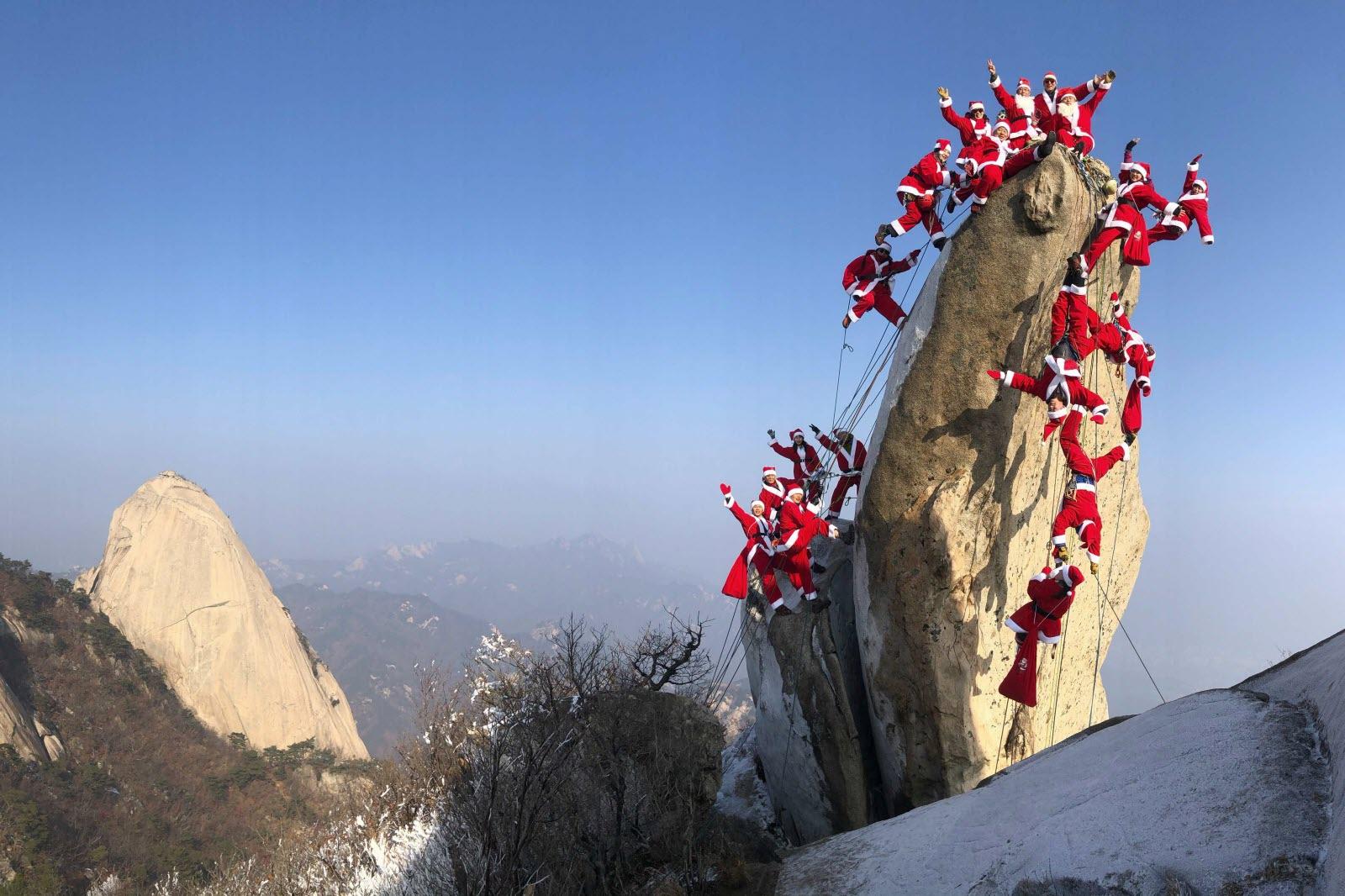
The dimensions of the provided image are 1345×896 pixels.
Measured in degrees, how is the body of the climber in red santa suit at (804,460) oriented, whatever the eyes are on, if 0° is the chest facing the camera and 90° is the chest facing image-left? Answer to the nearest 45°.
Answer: approximately 0°

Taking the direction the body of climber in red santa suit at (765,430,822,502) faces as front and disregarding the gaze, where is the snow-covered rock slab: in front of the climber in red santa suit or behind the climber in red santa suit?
in front

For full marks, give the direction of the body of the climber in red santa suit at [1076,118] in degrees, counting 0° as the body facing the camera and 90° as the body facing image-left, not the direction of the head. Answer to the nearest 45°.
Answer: approximately 0°

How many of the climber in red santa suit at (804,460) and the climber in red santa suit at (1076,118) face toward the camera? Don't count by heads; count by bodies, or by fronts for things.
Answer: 2
